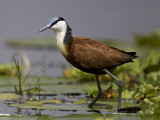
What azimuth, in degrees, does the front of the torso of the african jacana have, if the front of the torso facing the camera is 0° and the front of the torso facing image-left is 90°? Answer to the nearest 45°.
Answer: approximately 90°
